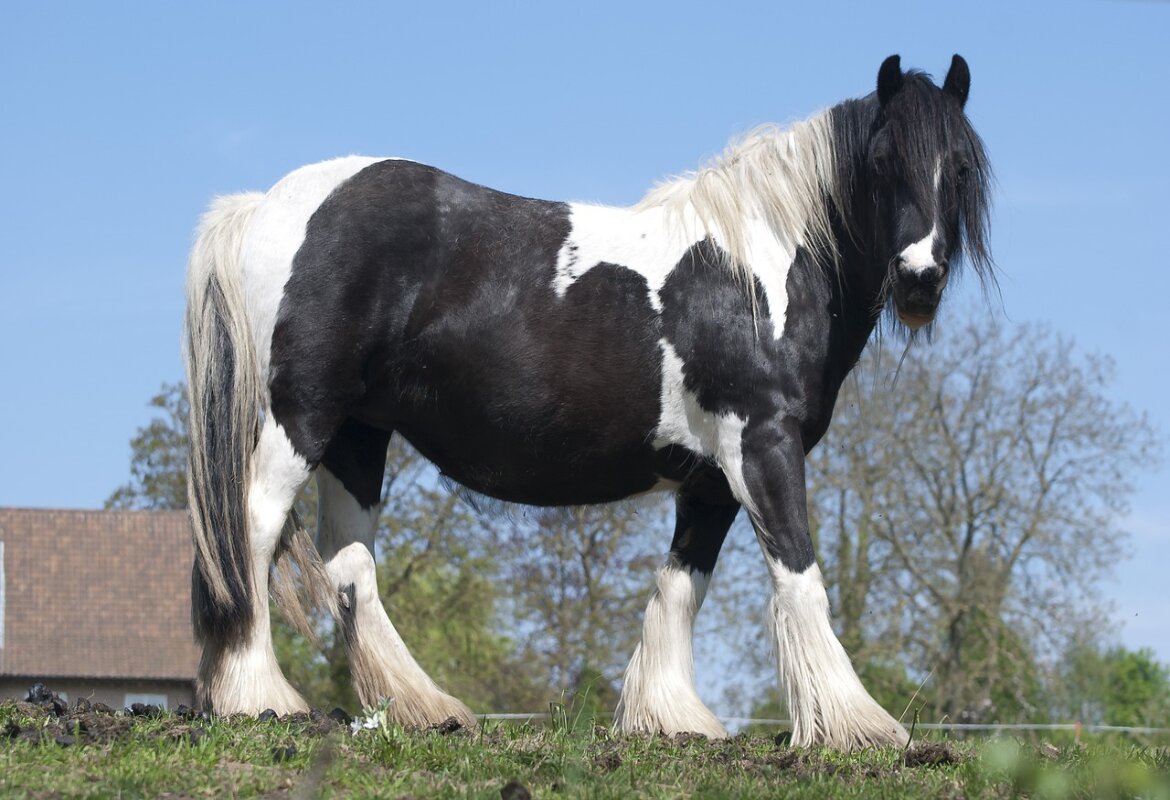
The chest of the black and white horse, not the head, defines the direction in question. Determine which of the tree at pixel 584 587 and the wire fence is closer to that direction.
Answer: the wire fence

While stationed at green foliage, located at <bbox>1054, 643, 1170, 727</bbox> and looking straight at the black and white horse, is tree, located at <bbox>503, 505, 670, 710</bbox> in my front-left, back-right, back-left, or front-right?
front-right

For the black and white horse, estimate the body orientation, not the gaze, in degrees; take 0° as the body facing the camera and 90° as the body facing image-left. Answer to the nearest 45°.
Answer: approximately 270°

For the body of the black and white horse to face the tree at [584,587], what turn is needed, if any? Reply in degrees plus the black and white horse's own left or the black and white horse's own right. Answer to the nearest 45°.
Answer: approximately 90° to the black and white horse's own left
